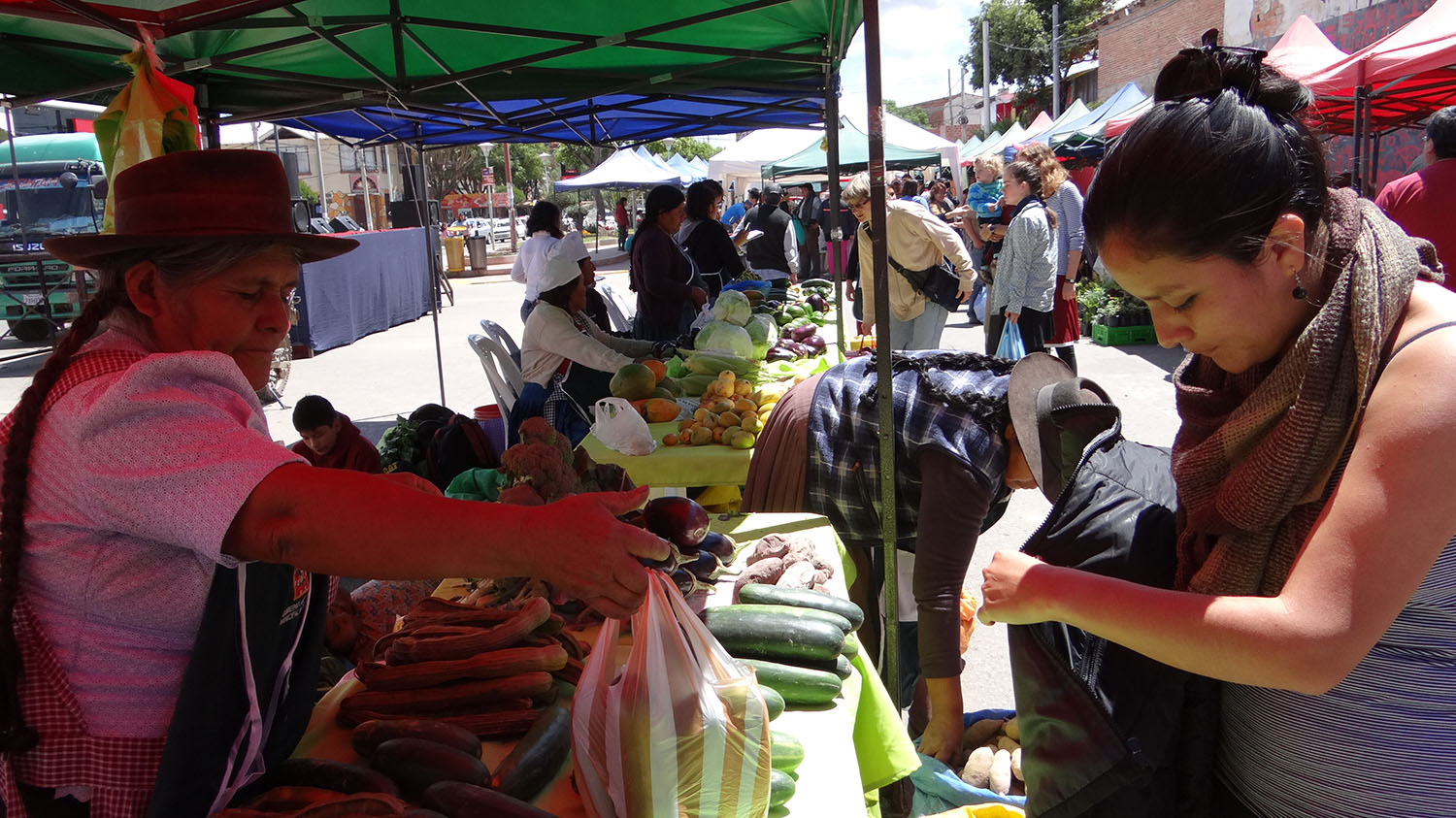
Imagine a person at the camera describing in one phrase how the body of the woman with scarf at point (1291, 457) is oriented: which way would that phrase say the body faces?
to the viewer's left

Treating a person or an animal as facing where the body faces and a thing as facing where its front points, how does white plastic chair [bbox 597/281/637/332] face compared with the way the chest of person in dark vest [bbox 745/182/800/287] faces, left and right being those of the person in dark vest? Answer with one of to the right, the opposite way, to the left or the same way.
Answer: to the right

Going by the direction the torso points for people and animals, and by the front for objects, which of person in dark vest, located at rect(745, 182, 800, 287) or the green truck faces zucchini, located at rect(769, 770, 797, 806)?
the green truck

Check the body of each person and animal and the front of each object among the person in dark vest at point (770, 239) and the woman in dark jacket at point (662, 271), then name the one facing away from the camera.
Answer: the person in dark vest

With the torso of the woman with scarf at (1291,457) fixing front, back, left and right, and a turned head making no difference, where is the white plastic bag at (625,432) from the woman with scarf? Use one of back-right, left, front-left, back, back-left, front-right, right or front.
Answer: front-right

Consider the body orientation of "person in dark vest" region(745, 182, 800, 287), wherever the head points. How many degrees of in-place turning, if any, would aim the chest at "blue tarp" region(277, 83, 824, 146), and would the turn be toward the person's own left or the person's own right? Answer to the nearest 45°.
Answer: approximately 180°

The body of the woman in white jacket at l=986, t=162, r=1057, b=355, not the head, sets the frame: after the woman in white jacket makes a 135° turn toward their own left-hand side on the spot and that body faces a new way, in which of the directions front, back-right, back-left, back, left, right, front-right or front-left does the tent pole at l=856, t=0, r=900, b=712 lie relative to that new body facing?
front-right

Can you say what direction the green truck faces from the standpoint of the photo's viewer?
facing the viewer

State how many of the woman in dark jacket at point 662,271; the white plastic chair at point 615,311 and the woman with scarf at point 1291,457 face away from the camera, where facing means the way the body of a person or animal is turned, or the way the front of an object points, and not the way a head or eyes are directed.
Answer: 0

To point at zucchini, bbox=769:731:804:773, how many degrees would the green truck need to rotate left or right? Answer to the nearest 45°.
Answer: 0° — it already faces it

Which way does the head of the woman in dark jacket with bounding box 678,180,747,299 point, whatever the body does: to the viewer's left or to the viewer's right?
to the viewer's right

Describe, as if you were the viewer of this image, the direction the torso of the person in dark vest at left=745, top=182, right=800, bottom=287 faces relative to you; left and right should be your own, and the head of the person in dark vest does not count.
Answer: facing away from the viewer

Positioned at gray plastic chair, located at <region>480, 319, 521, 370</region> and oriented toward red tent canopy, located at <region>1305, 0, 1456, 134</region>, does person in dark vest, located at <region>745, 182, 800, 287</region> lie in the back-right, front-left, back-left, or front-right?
front-left

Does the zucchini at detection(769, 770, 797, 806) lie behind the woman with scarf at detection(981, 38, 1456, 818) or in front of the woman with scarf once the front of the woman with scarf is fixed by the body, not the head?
in front

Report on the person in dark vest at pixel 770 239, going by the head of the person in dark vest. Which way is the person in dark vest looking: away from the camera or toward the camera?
away from the camera
